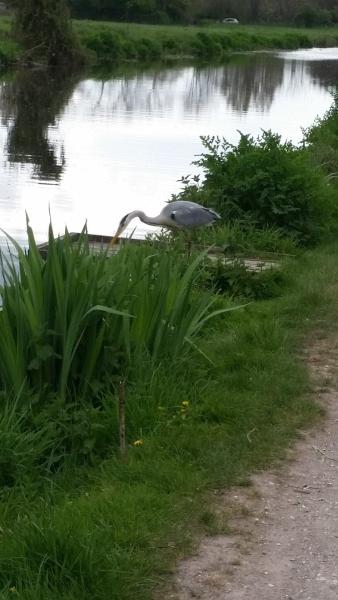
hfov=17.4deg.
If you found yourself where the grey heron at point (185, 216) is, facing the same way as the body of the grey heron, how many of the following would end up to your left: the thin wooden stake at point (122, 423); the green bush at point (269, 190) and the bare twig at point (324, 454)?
2

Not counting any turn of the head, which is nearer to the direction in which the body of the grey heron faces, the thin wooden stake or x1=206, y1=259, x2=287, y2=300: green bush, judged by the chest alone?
the thin wooden stake

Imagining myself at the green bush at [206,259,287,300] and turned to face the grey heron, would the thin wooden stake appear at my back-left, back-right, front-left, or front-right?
back-left

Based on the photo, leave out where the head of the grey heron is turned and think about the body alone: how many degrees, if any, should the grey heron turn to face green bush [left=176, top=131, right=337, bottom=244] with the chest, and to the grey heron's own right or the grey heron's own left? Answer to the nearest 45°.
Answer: approximately 135° to the grey heron's own right

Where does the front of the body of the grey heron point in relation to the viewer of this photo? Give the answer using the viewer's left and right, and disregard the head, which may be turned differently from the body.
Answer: facing to the left of the viewer

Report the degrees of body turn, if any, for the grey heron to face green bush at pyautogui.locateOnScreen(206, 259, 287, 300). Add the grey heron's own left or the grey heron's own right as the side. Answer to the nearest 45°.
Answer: approximately 135° to the grey heron's own left

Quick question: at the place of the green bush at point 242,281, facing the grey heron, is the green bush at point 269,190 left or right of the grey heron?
right

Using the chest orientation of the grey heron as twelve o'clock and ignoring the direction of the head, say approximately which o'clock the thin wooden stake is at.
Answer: The thin wooden stake is roughly at 9 o'clock from the grey heron.

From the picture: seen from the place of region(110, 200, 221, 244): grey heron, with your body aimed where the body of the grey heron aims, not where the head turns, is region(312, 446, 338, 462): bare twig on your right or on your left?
on your left
